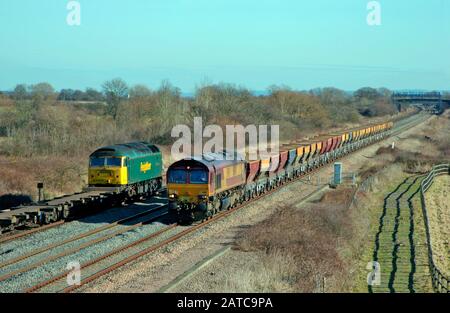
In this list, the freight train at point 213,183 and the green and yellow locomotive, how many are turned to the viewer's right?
0

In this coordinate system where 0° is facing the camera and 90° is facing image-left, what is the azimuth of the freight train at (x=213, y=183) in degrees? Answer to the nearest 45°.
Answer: approximately 45°

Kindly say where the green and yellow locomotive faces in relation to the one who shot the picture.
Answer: facing the viewer and to the left of the viewer

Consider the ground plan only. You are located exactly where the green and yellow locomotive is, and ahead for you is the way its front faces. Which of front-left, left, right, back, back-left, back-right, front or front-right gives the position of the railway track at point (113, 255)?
front-left

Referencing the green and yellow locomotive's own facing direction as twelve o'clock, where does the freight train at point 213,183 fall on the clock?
The freight train is roughly at 9 o'clock from the green and yellow locomotive.
